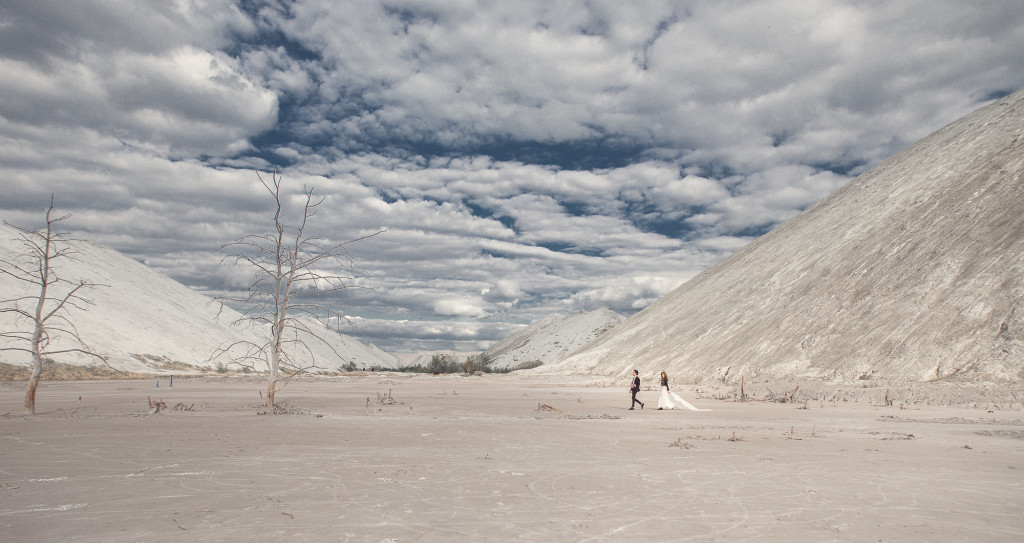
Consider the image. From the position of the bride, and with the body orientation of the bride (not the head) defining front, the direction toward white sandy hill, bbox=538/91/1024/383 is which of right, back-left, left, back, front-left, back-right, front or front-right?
back-right

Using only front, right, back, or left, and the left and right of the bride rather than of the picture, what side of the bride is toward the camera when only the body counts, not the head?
left
